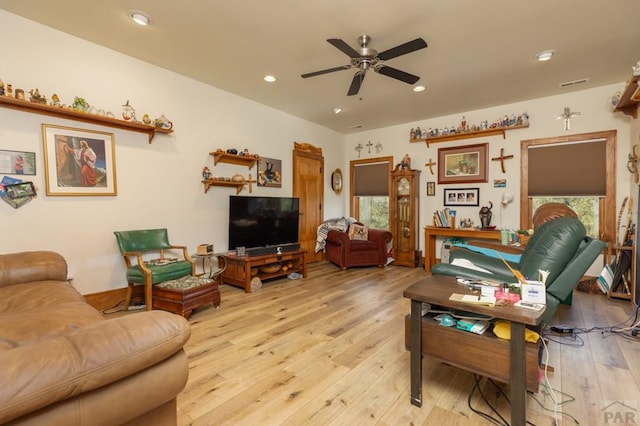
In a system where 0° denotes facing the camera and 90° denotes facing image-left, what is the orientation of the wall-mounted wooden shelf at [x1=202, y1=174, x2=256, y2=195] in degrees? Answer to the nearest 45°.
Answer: approximately 315°

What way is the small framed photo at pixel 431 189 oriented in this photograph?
toward the camera

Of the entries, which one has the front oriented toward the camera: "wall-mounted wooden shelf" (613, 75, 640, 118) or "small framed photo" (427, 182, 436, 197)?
the small framed photo

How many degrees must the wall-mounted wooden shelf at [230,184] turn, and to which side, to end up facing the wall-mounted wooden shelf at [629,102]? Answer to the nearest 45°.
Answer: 0° — it already faces it

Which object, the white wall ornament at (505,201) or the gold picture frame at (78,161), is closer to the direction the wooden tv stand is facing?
the white wall ornament

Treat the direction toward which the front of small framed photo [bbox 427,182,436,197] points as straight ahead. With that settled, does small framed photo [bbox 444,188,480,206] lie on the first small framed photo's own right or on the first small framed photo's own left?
on the first small framed photo's own left

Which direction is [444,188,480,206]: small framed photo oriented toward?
toward the camera

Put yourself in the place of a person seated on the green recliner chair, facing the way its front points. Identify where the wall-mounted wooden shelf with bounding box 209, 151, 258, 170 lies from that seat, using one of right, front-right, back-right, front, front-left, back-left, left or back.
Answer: front

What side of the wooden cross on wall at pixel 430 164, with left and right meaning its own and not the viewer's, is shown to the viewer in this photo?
front

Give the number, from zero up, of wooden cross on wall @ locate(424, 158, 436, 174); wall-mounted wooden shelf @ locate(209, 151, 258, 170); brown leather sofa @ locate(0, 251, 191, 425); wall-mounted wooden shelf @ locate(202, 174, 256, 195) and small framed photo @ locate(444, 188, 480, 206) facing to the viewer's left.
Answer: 0

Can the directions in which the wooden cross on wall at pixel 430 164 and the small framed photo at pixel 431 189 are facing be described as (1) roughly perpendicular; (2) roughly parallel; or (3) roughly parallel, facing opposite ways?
roughly parallel

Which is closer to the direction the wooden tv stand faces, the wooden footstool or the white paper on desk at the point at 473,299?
the white paper on desk

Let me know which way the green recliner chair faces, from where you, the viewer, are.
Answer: facing to the left of the viewer
